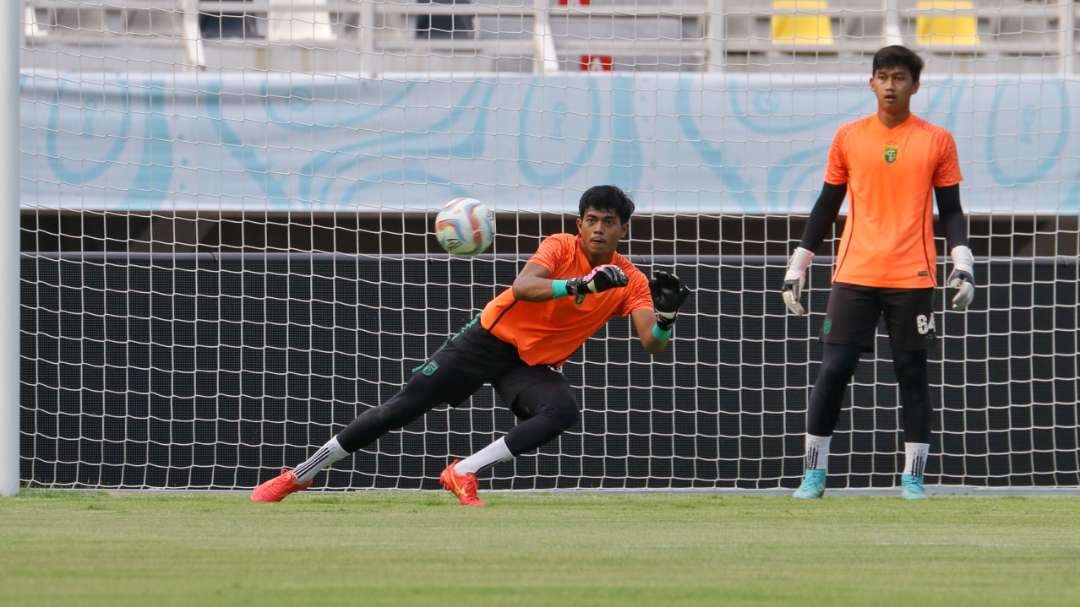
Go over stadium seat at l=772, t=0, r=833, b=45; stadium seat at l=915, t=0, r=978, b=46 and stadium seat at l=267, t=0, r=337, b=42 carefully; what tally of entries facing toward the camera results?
3

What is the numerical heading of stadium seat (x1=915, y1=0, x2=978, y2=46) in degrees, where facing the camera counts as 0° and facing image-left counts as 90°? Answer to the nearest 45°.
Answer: approximately 0°

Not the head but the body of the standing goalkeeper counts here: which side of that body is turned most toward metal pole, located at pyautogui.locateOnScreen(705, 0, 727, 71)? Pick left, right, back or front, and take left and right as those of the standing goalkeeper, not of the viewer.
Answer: back

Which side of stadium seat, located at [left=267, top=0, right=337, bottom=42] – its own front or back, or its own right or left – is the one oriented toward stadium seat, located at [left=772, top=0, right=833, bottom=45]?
left

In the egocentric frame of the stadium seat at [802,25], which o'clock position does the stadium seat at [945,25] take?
the stadium seat at [945,25] is roughly at 9 o'clock from the stadium seat at [802,25].

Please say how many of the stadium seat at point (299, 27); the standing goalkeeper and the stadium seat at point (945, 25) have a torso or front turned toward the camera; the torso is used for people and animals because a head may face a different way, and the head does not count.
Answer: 3

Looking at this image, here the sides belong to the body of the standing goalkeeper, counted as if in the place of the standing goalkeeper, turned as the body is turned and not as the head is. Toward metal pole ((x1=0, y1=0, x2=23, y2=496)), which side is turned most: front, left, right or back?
right

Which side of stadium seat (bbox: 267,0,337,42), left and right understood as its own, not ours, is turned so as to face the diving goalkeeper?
front

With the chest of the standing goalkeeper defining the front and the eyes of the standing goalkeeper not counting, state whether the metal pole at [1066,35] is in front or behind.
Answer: behind

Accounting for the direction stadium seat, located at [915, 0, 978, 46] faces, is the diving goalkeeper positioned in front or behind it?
in front

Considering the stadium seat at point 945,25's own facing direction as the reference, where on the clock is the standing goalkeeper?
The standing goalkeeper is roughly at 12 o'clock from the stadium seat.

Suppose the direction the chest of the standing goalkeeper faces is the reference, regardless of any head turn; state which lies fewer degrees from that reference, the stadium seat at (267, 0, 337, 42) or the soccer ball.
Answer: the soccer ball

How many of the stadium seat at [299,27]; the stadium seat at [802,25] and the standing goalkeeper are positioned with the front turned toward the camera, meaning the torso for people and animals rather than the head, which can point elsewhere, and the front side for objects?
3

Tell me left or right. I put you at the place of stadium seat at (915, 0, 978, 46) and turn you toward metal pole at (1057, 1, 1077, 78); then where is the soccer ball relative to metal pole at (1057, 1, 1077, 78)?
right

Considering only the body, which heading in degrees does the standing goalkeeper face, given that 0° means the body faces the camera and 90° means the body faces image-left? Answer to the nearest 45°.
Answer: approximately 0°
